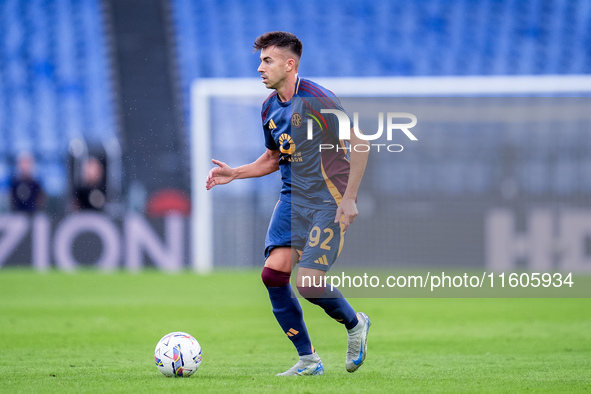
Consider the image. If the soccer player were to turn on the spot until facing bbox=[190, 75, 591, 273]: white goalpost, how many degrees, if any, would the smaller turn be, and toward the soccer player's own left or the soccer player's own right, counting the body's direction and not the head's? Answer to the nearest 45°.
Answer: approximately 135° to the soccer player's own right

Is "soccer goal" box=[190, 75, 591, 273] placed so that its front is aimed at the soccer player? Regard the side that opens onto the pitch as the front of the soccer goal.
yes

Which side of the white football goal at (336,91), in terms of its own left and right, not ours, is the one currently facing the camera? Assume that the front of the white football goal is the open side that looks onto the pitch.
front

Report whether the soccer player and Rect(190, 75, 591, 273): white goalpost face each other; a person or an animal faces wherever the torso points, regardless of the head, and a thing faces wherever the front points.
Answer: no

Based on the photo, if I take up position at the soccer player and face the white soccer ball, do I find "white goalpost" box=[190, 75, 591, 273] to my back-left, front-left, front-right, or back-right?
back-right

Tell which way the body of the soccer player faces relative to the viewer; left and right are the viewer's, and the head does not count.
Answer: facing the viewer and to the left of the viewer

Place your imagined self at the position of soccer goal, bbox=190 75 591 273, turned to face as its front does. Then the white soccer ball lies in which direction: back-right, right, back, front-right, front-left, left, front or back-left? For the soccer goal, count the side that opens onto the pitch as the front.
front
